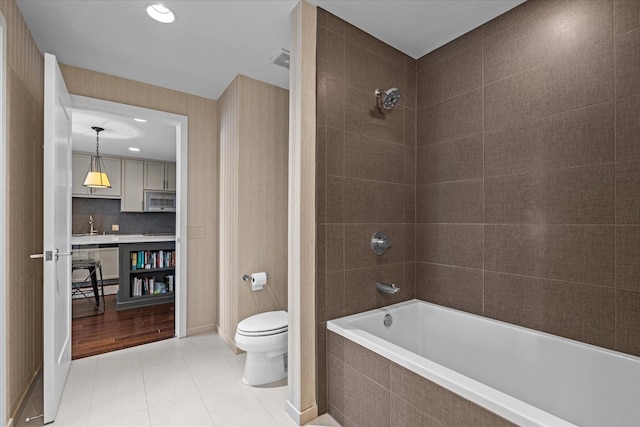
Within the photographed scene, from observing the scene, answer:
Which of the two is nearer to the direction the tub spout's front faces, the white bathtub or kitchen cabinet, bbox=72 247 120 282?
the white bathtub

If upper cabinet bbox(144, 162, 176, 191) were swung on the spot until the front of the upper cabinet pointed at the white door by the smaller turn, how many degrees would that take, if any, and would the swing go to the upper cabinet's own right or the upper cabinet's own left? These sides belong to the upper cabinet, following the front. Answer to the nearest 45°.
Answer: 0° — it already faces it

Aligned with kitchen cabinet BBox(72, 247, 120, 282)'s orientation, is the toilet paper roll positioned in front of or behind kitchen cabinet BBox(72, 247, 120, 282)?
in front

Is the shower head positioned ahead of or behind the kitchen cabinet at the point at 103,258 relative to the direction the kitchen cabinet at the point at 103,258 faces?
ahead

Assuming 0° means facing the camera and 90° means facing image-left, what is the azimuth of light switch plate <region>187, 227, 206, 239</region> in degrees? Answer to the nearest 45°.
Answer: approximately 0°

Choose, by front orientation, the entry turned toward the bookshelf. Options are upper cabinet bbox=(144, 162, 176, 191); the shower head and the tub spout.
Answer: the upper cabinet

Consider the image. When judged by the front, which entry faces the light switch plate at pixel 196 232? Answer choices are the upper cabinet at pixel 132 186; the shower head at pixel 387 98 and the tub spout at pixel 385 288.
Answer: the upper cabinet

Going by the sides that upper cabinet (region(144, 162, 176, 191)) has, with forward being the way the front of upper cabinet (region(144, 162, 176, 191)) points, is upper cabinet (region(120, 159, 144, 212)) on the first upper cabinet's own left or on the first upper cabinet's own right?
on the first upper cabinet's own right

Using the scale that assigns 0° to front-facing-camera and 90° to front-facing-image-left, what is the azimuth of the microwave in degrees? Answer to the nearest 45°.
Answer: approximately 0°

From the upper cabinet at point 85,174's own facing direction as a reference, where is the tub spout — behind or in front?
in front
